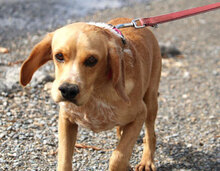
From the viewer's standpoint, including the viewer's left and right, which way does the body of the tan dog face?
facing the viewer and to the left of the viewer
